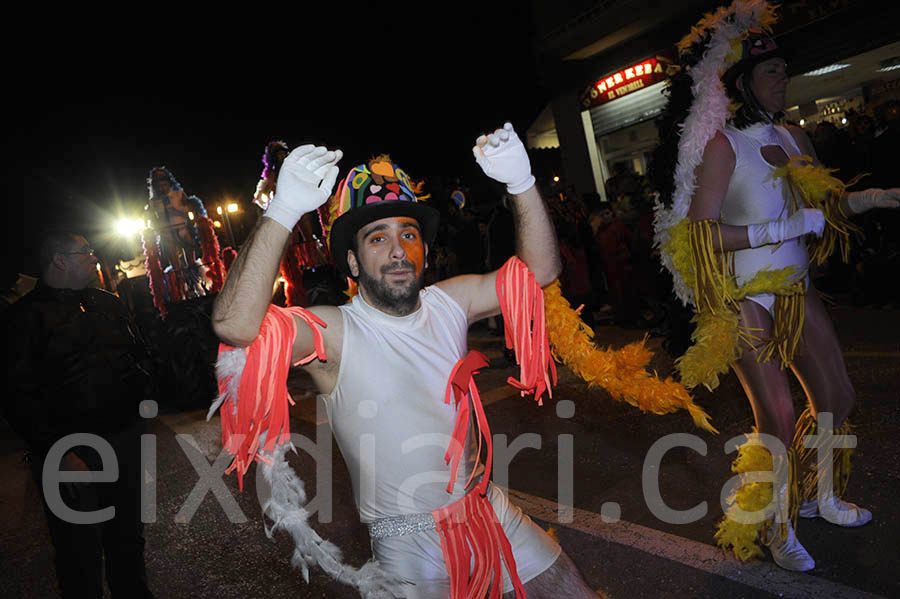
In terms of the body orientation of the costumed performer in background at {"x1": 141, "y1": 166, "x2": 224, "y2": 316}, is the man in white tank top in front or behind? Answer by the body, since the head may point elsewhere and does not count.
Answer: in front

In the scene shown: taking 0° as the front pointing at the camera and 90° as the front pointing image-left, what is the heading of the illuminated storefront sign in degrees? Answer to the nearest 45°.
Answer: approximately 45°

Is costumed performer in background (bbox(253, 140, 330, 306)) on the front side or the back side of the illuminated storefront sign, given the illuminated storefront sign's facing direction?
on the front side

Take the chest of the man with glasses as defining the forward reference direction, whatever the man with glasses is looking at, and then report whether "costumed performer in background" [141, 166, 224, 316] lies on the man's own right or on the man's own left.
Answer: on the man's own left

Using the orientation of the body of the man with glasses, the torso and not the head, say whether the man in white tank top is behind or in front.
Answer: in front

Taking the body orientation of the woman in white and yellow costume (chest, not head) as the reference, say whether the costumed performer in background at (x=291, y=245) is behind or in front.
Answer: behind

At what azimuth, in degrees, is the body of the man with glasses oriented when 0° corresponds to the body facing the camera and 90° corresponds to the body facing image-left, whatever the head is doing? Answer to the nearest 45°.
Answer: approximately 315°

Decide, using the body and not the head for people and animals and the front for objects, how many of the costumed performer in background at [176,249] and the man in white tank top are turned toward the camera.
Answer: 2

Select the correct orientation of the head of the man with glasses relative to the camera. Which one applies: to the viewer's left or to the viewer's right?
to the viewer's right

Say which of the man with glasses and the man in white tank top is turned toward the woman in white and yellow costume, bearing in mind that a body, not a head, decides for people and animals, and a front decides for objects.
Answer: the man with glasses

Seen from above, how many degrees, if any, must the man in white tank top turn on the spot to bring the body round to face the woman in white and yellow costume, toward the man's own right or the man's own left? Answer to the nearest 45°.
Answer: approximately 135° to the man's own left
